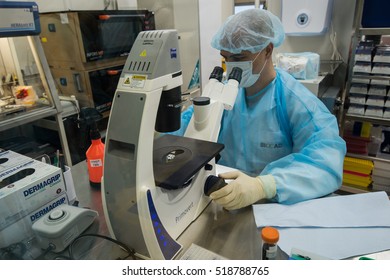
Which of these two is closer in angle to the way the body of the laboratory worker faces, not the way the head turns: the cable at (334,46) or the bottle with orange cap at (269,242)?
the bottle with orange cap

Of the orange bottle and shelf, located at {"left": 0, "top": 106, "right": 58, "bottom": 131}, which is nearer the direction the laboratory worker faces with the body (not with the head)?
the orange bottle

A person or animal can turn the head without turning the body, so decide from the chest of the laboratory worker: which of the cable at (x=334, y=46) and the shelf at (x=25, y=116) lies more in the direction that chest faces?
the shelf

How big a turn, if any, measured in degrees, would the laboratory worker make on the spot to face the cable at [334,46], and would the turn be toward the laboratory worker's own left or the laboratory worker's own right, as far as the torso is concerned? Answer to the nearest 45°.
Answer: approximately 135° to the laboratory worker's own right

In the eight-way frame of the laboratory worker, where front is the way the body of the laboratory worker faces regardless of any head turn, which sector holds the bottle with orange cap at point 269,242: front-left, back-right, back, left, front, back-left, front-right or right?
front-left

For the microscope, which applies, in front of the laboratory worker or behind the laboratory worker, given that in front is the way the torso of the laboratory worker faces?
in front

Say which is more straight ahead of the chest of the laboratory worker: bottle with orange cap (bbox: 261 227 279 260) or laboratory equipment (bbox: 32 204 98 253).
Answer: the laboratory equipment

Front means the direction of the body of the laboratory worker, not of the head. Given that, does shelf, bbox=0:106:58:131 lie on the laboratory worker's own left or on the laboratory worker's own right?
on the laboratory worker's own right

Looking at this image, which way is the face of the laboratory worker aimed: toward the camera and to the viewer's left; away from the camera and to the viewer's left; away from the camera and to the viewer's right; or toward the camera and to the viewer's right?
toward the camera and to the viewer's left

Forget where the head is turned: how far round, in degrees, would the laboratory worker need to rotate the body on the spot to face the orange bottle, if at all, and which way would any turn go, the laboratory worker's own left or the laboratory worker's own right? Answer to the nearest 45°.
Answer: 0° — they already face it

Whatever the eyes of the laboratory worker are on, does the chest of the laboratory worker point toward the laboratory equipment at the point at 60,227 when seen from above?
yes

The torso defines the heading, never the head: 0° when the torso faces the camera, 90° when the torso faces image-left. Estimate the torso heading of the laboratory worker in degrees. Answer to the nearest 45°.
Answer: approximately 45°
